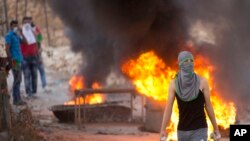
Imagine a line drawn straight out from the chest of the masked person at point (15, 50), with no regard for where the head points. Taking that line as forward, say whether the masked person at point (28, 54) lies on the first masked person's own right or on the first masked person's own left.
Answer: on the first masked person's own left

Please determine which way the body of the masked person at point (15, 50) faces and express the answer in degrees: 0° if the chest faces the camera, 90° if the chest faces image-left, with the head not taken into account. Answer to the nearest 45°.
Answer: approximately 315°

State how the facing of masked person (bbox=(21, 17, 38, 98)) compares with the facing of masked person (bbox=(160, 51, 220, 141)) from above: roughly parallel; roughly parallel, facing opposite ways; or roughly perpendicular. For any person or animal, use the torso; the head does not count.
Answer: roughly parallel

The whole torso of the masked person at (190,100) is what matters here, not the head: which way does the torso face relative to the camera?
toward the camera

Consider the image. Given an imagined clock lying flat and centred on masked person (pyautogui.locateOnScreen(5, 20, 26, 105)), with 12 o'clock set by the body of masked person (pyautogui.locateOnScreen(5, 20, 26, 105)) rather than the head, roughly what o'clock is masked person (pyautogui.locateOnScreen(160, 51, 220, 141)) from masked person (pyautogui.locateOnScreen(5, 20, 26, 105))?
masked person (pyautogui.locateOnScreen(160, 51, 220, 141)) is roughly at 1 o'clock from masked person (pyautogui.locateOnScreen(5, 20, 26, 105)).

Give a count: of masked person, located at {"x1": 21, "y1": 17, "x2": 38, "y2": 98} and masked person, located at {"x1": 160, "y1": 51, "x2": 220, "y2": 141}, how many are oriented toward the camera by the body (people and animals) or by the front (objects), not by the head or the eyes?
2

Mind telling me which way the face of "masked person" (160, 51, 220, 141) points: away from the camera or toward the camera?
toward the camera

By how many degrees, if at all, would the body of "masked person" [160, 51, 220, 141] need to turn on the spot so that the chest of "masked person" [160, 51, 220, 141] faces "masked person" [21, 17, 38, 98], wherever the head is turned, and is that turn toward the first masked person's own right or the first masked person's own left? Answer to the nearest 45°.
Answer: approximately 135° to the first masked person's own right
